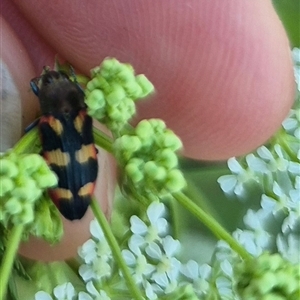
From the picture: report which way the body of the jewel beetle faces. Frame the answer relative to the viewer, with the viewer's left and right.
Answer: facing away from the viewer
